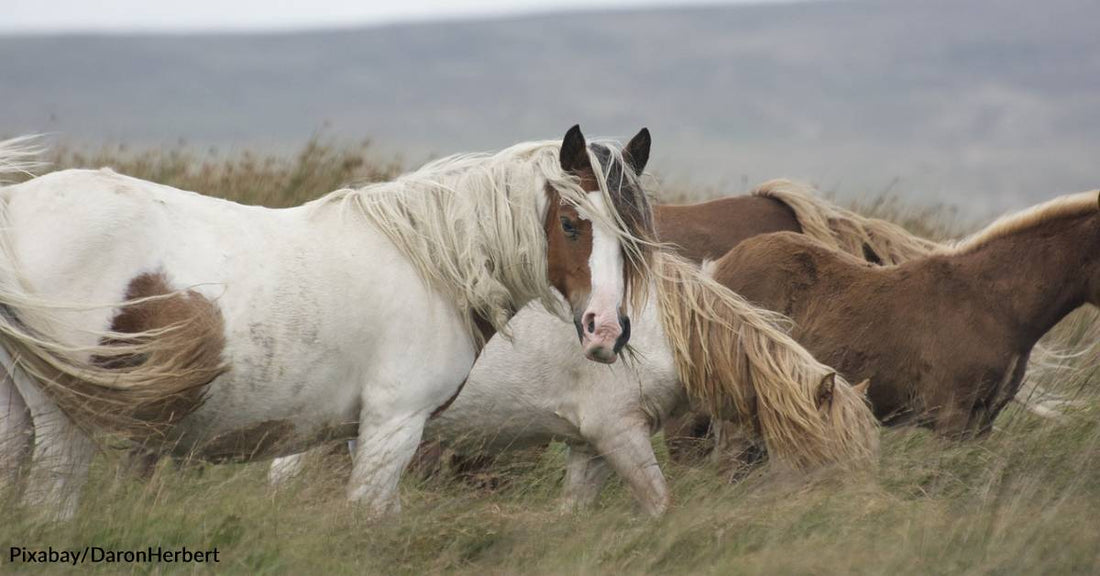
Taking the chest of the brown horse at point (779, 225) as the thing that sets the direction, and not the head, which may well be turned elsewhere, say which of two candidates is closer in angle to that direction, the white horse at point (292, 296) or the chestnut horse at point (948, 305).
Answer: the chestnut horse

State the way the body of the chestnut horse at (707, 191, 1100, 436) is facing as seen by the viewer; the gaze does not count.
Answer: to the viewer's right

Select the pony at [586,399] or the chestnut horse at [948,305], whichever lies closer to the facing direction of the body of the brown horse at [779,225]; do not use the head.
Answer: the chestnut horse

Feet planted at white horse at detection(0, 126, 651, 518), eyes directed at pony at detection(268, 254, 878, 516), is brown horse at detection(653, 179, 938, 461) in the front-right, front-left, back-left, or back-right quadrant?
front-left

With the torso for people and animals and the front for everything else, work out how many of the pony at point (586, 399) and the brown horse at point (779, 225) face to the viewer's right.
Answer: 2

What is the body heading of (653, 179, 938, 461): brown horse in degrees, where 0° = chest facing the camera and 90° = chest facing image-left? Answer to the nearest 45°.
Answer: approximately 270°

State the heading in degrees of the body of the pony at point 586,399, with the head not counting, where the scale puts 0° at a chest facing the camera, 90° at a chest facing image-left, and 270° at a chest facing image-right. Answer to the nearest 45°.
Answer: approximately 270°

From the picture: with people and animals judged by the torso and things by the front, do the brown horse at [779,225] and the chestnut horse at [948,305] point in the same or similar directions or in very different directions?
same or similar directions

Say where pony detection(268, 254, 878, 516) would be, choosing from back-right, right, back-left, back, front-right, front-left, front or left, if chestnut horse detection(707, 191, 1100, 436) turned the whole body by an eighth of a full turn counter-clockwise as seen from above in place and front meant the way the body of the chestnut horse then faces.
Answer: back

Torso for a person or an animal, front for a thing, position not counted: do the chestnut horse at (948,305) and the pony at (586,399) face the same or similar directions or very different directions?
same or similar directions

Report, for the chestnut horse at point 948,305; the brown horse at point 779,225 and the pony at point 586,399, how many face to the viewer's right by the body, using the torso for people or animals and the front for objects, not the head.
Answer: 3

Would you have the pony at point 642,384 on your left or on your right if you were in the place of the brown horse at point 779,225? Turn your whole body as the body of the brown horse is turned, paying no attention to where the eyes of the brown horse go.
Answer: on your right

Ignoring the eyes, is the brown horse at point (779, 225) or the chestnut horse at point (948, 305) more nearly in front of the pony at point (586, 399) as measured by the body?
the chestnut horse

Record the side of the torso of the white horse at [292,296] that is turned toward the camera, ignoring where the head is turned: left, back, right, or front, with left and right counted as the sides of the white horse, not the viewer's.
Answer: right

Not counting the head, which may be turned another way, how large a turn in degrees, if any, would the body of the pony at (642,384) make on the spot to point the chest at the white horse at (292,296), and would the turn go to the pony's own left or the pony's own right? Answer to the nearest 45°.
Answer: approximately 135° to the pony's own right
